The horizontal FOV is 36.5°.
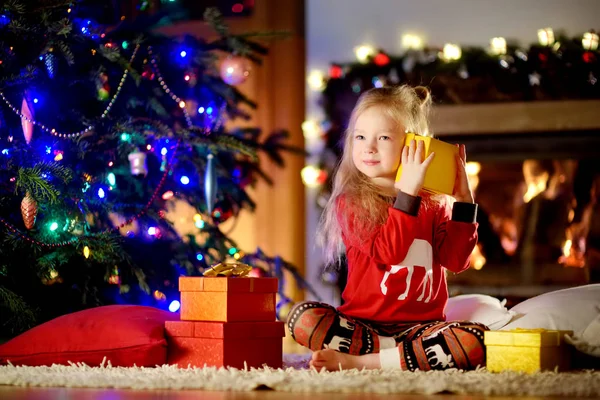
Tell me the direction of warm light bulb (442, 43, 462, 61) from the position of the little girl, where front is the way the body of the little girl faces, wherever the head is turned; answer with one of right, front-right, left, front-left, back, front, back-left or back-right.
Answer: back

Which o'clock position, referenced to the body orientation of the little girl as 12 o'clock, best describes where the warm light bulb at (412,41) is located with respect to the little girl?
The warm light bulb is roughly at 6 o'clock from the little girl.

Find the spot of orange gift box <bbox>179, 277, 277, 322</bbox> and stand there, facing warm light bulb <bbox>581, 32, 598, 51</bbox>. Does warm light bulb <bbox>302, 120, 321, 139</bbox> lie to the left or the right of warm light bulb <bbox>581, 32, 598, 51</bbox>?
left

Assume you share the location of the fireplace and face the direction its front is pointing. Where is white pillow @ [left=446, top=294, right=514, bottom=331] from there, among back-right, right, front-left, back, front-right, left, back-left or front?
front

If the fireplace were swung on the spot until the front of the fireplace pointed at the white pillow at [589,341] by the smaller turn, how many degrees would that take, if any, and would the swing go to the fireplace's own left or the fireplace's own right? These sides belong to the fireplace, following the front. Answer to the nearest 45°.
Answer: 0° — it already faces it

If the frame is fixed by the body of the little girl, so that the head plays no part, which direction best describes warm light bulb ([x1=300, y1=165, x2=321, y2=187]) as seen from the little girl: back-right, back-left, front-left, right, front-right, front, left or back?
back

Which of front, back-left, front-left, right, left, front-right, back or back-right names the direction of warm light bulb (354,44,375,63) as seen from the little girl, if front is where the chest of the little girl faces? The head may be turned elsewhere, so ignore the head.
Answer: back

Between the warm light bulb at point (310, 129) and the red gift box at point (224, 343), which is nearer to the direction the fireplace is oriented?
the red gift box

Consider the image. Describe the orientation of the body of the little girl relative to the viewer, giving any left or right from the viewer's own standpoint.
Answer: facing the viewer

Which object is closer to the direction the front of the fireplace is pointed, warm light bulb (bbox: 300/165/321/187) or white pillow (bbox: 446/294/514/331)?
the white pillow

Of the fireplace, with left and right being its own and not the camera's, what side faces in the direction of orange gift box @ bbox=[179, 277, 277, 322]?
front

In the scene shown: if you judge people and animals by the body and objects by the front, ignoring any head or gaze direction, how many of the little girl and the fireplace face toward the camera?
2
